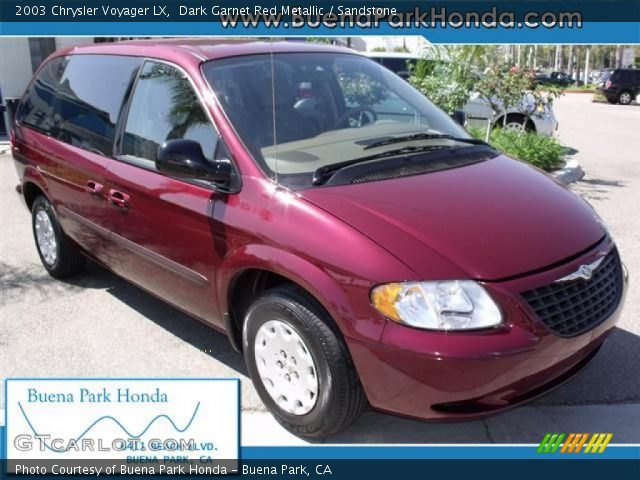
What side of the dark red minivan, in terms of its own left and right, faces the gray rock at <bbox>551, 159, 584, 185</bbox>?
left

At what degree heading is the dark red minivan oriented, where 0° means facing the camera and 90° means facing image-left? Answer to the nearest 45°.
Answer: approximately 315°

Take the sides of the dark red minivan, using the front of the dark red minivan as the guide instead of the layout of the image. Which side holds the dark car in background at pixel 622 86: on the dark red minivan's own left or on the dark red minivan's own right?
on the dark red minivan's own left

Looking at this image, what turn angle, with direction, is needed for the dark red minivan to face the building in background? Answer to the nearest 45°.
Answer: approximately 180°

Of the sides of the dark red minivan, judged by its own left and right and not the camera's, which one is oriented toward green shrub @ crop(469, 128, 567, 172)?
left
